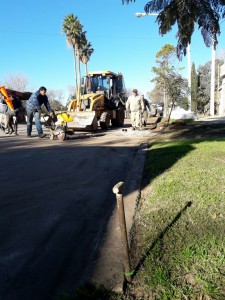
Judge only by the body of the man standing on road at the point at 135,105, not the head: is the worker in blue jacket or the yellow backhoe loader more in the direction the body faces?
the worker in blue jacket

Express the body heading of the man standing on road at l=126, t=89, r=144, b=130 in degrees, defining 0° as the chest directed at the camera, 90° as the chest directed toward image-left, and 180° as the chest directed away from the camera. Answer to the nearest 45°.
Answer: approximately 0°

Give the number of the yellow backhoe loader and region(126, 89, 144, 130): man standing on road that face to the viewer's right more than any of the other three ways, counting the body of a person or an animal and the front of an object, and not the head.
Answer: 0

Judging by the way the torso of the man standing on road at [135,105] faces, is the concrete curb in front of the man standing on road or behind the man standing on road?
in front

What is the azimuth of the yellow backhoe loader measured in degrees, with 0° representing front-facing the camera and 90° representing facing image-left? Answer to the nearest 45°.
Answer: approximately 45°

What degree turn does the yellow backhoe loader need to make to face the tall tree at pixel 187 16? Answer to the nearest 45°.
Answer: approximately 45° to its left

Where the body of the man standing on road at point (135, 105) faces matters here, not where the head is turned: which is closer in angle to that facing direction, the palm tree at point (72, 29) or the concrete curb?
the concrete curb

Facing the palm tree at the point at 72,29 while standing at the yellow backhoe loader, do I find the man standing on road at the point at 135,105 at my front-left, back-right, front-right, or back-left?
back-right

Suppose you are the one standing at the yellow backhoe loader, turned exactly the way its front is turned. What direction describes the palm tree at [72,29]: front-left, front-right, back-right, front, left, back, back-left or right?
back-right

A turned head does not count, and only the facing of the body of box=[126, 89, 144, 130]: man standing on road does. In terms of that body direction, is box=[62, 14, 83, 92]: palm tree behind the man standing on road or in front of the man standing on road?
behind

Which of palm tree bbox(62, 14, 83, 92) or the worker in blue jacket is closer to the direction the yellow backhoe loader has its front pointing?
the worker in blue jacket

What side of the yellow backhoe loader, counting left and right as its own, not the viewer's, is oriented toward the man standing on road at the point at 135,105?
left
